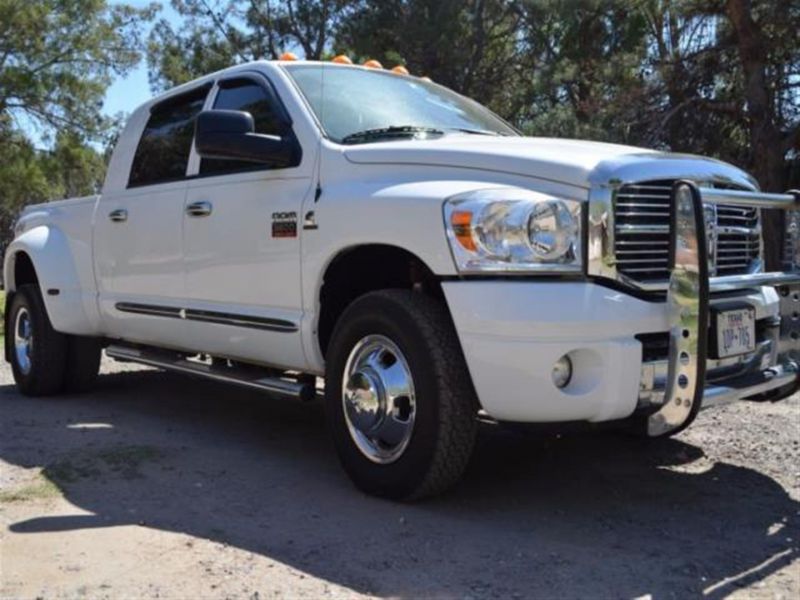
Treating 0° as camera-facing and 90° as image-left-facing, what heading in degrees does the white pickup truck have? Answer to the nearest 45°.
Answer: approximately 315°

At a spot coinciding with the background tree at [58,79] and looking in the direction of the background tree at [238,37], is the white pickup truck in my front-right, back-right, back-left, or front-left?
back-right

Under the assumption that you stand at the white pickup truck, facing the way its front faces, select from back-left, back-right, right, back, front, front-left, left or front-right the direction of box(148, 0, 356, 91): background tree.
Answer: back-left

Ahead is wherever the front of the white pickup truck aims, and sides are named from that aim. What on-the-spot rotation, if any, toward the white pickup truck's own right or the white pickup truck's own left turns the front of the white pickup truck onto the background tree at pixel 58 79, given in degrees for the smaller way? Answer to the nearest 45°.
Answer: approximately 180°
